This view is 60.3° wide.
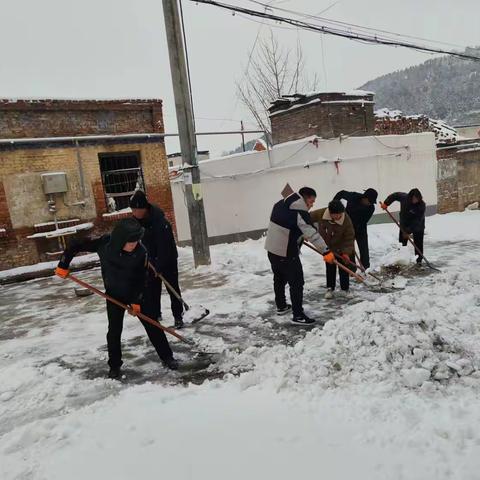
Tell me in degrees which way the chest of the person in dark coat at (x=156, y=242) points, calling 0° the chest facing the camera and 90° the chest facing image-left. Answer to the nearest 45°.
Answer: approximately 45°

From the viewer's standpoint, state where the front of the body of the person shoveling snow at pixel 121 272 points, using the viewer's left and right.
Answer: facing the viewer and to the right of the viewer

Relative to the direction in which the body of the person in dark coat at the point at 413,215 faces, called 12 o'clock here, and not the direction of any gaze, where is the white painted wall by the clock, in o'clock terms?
The white painted wall is roughly at 5 o'clock from the person in dark coat.

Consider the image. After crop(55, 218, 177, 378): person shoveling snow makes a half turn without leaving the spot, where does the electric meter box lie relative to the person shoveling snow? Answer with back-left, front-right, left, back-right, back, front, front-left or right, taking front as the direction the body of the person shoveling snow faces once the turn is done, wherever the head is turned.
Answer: front-right

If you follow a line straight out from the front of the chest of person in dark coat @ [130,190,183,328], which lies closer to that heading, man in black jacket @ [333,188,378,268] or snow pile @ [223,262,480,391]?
the snow pile

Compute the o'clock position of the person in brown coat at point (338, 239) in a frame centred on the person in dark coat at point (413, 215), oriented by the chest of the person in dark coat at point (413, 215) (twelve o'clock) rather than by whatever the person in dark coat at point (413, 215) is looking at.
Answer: the person in brown coat at point (338, 239) is roughly at 1 o'clock from the person in dark coat at point (413, 215).

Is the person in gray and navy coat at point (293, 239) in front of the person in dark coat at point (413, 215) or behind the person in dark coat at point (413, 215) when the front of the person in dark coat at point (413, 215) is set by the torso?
in front

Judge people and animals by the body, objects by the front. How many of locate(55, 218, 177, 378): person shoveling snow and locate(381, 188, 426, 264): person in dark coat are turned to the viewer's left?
0

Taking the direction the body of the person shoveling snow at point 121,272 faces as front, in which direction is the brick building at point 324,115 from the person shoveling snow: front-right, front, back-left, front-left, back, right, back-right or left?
left
